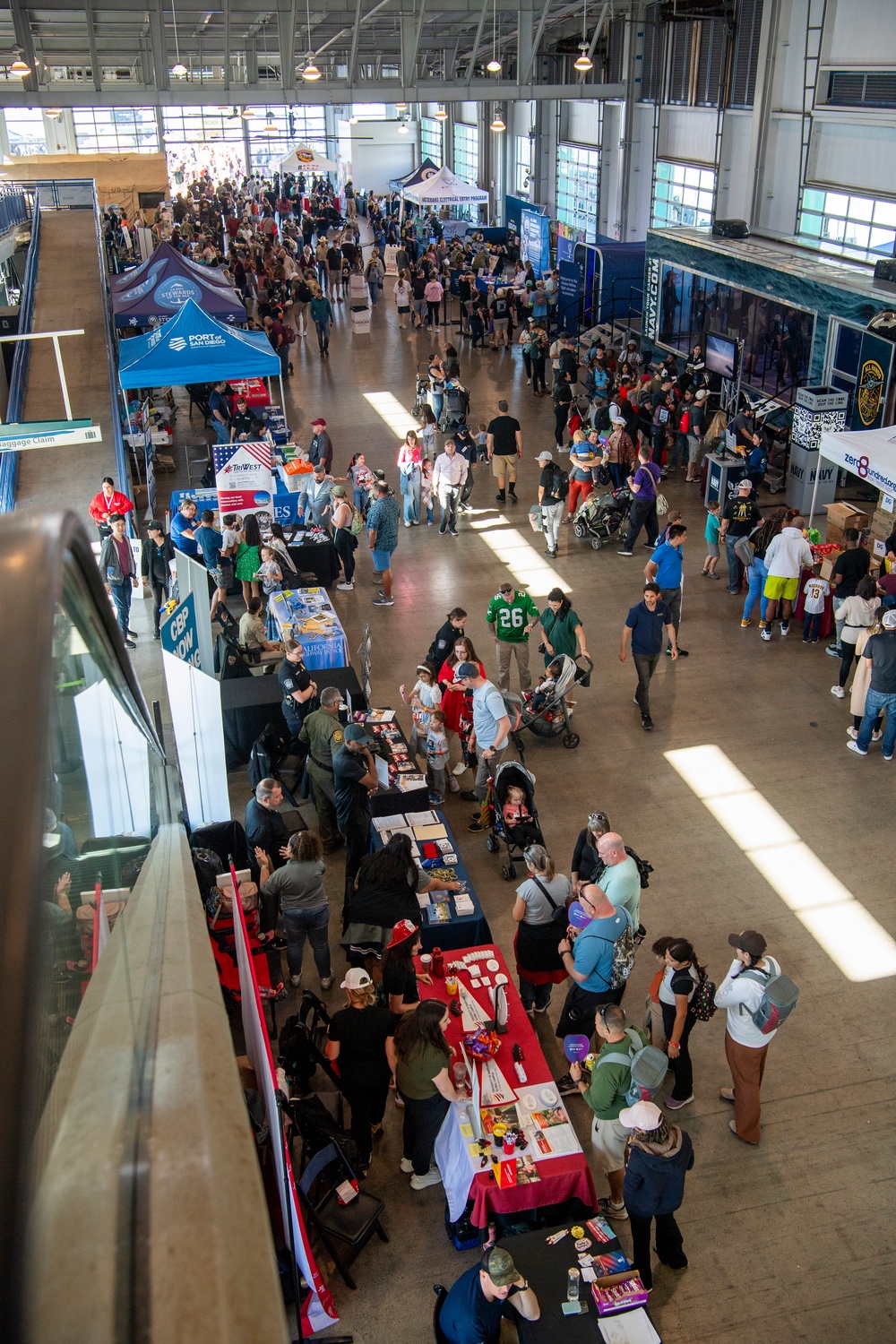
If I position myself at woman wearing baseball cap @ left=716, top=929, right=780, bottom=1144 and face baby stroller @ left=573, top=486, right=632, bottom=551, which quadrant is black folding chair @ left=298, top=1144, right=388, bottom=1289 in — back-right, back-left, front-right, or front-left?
back-left

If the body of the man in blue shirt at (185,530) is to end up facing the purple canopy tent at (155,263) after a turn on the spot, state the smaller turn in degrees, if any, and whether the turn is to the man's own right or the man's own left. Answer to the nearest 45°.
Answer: approximately 90° to the man's own left

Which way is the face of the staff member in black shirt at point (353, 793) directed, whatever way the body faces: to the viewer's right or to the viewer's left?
to the viewer's right

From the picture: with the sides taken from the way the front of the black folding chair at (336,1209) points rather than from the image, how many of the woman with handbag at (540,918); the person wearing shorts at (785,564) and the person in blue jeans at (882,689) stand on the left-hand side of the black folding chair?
3

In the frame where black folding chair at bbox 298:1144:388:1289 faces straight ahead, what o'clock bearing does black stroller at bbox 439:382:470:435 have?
The black stroller is roughly at 8 o'clock from the black folding chair.

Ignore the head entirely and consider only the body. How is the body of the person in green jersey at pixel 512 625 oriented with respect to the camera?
toward the camera

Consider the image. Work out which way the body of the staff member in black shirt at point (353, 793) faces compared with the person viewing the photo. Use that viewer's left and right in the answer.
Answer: facing to the right of the viewer

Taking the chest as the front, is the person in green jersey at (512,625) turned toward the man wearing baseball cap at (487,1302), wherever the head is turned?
yes

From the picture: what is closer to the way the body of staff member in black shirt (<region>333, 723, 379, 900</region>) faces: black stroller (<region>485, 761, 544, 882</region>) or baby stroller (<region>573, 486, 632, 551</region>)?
the black stroller

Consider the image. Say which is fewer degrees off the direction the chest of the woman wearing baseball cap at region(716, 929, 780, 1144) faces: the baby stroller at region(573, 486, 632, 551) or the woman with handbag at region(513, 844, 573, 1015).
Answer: the woman with handbag

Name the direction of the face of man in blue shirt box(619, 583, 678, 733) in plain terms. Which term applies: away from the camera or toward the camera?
toward the camera

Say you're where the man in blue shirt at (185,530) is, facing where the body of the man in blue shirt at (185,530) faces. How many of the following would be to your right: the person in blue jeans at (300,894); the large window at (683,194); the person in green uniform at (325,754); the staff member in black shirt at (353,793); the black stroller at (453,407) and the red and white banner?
4

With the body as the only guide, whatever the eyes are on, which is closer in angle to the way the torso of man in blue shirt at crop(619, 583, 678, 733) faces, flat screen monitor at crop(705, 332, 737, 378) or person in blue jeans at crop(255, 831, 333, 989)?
the person in blue jeans

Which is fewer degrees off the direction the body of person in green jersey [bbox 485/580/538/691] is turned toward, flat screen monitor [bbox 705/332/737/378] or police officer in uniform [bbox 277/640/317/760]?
the police officer in uniform

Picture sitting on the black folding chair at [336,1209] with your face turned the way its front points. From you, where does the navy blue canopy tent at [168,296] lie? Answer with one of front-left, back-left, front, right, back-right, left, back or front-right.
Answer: back-left

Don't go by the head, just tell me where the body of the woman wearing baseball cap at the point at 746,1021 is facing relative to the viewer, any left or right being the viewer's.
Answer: facing to the left of the viewer
